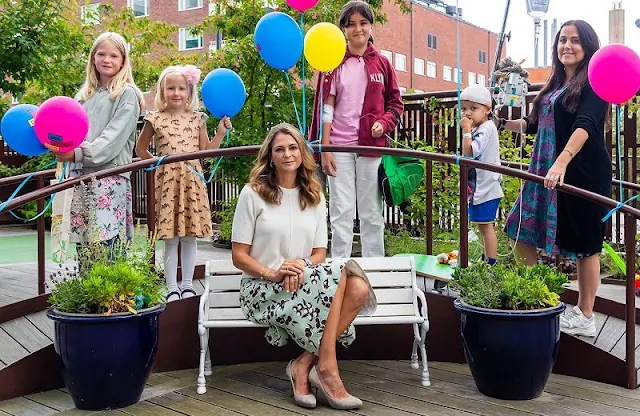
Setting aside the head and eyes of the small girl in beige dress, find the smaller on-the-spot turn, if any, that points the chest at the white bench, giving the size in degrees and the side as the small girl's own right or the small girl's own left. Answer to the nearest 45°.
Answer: approximately 45° to the small girl's own left

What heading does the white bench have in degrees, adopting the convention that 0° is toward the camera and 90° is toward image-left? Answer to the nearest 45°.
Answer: approximately 0°

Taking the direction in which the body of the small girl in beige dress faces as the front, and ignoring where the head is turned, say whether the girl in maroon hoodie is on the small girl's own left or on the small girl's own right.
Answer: on the small girl's own left

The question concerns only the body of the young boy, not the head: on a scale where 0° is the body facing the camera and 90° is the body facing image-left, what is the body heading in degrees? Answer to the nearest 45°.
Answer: approximately 45°
